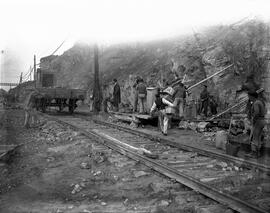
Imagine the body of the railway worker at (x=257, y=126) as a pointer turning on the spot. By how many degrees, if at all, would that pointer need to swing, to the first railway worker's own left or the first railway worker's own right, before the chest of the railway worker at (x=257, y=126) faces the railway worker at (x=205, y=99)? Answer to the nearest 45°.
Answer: approximately 90° to the first railway worker's own right

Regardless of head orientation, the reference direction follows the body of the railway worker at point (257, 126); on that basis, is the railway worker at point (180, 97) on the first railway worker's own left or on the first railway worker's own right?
on the first railway worker's own right

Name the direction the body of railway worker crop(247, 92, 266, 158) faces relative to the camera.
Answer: to the viewer's left

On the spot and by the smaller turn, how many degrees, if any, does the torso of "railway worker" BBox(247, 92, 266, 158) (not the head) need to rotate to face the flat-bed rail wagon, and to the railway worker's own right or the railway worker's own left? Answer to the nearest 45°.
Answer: approximately 45° to the railway worker's own right

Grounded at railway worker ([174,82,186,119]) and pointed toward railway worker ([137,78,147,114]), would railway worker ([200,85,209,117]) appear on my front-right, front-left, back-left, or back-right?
back-right
